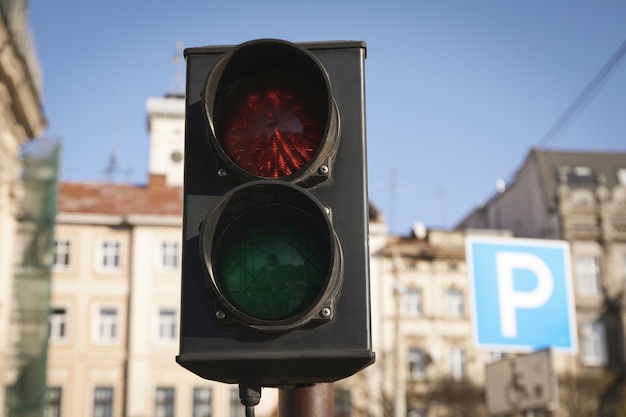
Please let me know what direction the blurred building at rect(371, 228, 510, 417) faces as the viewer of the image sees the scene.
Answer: facing the viewer

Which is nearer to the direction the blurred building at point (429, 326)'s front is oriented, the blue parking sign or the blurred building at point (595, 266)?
the blue parking sign

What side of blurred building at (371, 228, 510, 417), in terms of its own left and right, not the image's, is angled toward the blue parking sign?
front

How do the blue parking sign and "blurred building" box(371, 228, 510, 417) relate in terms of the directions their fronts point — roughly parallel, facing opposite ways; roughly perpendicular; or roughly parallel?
roughly parallel

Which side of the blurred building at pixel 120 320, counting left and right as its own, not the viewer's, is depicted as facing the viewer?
front

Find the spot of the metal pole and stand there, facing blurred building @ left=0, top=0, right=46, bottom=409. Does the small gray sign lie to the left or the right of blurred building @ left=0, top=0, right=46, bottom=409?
right

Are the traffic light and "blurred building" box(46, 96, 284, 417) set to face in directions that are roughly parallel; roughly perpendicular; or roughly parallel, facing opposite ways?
roughly parallel

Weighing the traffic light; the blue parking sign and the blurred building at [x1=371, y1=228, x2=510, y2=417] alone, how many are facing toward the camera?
3

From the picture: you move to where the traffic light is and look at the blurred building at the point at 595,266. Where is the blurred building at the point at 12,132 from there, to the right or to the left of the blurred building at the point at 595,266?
left

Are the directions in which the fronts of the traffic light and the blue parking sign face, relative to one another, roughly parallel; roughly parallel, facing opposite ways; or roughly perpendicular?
roughly parallel

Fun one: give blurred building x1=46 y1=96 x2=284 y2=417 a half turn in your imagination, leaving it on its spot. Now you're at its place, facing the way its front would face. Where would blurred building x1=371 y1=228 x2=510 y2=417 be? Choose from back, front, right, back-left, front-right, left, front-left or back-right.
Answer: right

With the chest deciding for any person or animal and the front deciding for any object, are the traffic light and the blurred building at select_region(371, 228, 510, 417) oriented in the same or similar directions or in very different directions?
same or similar directions

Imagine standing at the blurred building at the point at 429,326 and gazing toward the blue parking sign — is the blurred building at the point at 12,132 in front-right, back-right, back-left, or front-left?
front-right
